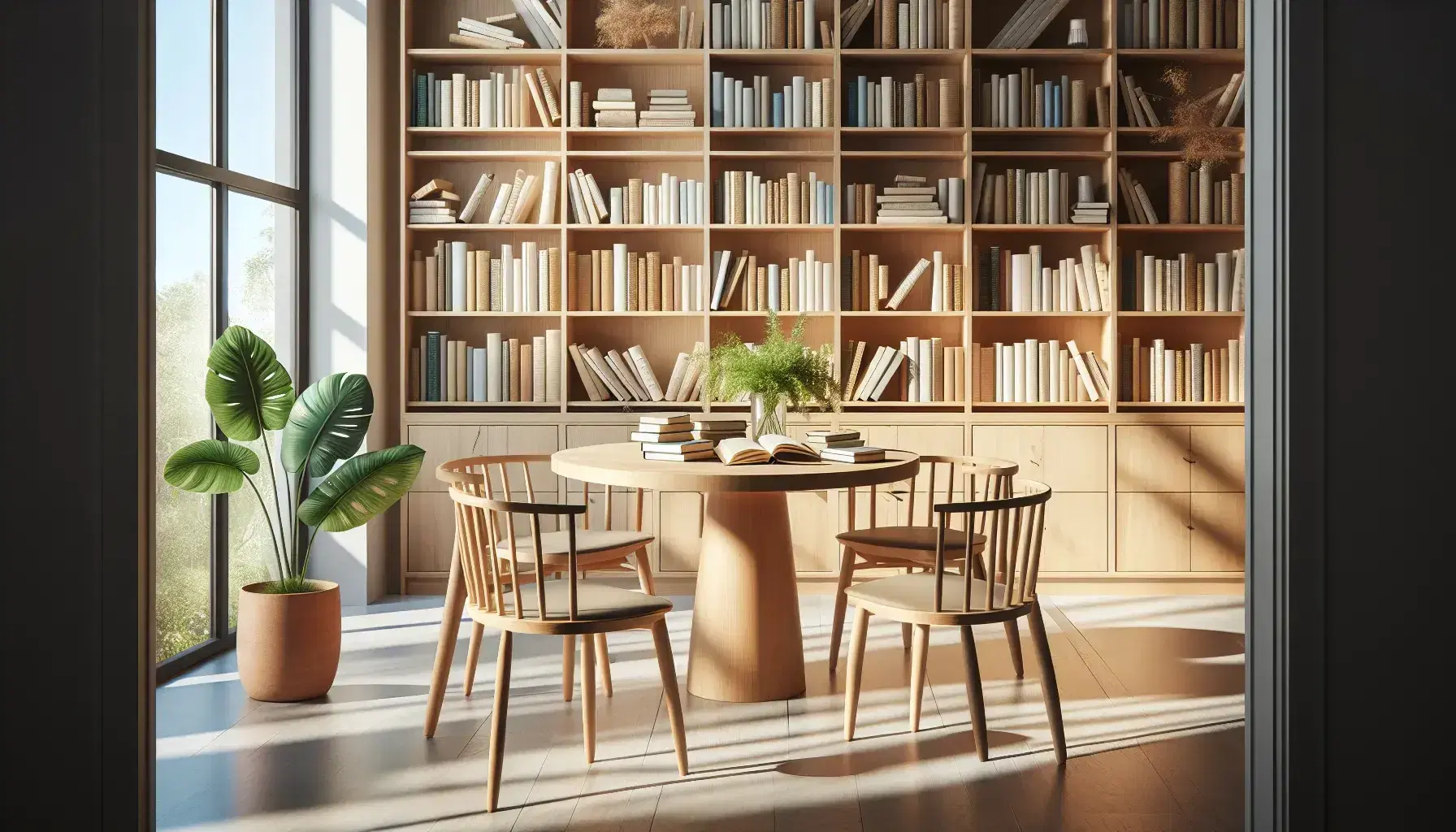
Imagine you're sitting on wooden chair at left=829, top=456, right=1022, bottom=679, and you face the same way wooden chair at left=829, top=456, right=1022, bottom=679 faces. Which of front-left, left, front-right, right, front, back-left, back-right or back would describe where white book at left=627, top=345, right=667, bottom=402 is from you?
right

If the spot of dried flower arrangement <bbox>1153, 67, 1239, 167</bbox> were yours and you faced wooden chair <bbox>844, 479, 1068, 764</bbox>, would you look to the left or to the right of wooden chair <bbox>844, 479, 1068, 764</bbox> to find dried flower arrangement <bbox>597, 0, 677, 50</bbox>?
right

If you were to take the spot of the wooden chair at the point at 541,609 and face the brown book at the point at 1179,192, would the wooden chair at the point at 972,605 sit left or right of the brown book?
right

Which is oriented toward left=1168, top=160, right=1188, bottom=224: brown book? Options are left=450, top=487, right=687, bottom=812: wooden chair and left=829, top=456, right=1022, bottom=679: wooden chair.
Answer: left=450, top=487, right=687, bottom=812: wooden chair

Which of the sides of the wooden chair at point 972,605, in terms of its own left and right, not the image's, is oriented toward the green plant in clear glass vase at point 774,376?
front

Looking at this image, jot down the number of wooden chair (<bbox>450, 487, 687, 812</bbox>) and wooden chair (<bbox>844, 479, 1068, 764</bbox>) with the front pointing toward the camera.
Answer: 0

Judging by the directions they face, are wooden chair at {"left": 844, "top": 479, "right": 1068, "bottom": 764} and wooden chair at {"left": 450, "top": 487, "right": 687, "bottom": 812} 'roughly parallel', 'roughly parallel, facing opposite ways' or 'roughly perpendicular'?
roughly perpendicular

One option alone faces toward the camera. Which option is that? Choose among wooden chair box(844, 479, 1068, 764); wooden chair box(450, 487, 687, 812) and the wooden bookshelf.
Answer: the wooden bookshelf

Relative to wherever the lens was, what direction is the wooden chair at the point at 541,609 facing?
facing away from the viewer and to the right of the viewer

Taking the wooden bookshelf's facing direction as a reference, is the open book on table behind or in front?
in front

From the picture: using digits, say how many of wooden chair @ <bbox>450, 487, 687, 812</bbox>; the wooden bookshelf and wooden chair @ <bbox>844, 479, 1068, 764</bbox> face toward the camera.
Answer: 1

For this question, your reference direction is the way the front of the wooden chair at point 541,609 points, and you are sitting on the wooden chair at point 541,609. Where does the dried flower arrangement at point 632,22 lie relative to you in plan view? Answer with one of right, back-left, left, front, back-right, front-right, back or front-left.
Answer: front-left

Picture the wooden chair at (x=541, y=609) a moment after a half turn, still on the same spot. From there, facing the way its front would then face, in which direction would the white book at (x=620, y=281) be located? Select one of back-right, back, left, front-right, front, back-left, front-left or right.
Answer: back-right

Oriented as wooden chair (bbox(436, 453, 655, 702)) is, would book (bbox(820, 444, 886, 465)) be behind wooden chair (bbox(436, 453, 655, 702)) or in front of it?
in front
